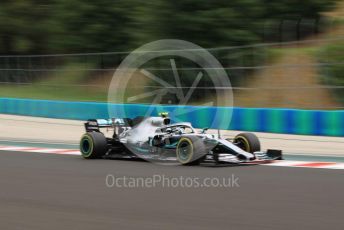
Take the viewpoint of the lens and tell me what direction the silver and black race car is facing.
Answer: facing the viewer and to the right of the viewer

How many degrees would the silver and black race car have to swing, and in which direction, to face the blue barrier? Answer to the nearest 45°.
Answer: approximately 135° to its left
